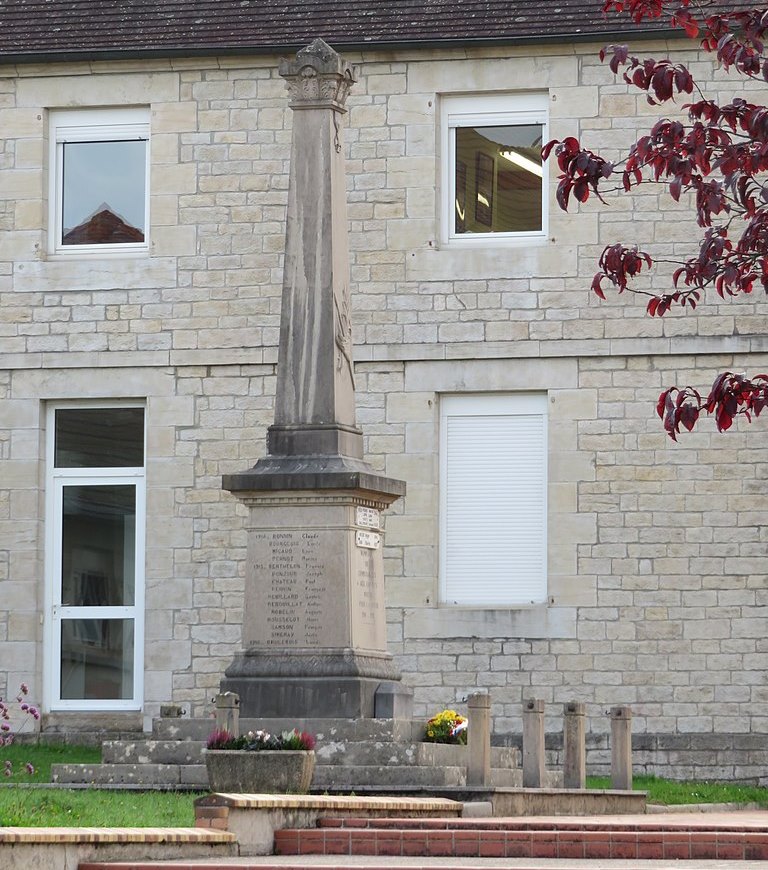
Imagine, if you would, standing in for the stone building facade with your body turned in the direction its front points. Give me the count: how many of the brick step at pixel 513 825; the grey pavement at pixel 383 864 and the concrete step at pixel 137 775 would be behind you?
0

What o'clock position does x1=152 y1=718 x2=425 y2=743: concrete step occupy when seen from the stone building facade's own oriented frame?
The concrete step is roughly at 12 o'clock from the stone building facade.

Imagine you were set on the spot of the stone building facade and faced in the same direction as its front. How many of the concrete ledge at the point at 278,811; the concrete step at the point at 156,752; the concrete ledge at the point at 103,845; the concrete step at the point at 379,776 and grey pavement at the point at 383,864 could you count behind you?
0

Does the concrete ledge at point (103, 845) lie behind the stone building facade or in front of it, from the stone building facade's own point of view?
in front

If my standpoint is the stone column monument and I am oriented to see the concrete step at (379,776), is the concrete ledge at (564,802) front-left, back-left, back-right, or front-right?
front-left

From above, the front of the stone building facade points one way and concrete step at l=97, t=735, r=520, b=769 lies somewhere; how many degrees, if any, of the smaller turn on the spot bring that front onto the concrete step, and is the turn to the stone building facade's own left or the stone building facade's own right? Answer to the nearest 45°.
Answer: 0° — it already faces it

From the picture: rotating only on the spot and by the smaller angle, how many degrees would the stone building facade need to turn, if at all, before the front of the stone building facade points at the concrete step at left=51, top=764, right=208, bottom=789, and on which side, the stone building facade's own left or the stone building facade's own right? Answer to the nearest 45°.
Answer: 0° — it already faces it

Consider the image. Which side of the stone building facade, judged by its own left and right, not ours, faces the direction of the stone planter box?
front

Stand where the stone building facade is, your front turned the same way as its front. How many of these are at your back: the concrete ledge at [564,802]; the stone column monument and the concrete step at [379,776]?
0

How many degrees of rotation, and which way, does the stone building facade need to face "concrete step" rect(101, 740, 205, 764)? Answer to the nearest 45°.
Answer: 0° — it already faces it

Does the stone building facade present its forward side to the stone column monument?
yes

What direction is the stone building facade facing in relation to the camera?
toward the camera

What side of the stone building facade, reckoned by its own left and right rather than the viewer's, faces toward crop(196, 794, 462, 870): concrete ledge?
front

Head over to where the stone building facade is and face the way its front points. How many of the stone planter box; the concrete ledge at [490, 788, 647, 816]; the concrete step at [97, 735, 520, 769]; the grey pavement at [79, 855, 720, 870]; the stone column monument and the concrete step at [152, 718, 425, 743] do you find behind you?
0

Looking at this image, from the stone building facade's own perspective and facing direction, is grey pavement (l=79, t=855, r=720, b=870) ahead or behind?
ahead

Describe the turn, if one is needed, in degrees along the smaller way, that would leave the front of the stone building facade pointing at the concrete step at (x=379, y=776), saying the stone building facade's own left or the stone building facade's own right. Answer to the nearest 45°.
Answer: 0° — it already faces it
